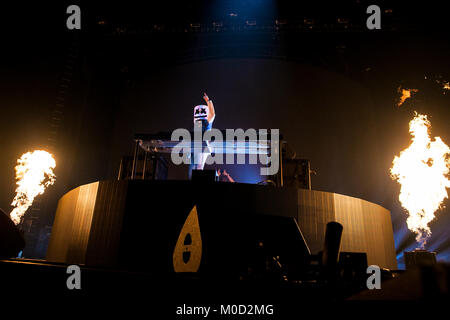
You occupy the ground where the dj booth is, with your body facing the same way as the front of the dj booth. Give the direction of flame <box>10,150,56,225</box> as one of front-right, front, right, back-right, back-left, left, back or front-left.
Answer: back-right

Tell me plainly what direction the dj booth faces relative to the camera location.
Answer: facing the viewer

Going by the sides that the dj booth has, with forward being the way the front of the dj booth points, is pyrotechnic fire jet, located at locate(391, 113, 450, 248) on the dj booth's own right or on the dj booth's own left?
on the dj booth's own left
